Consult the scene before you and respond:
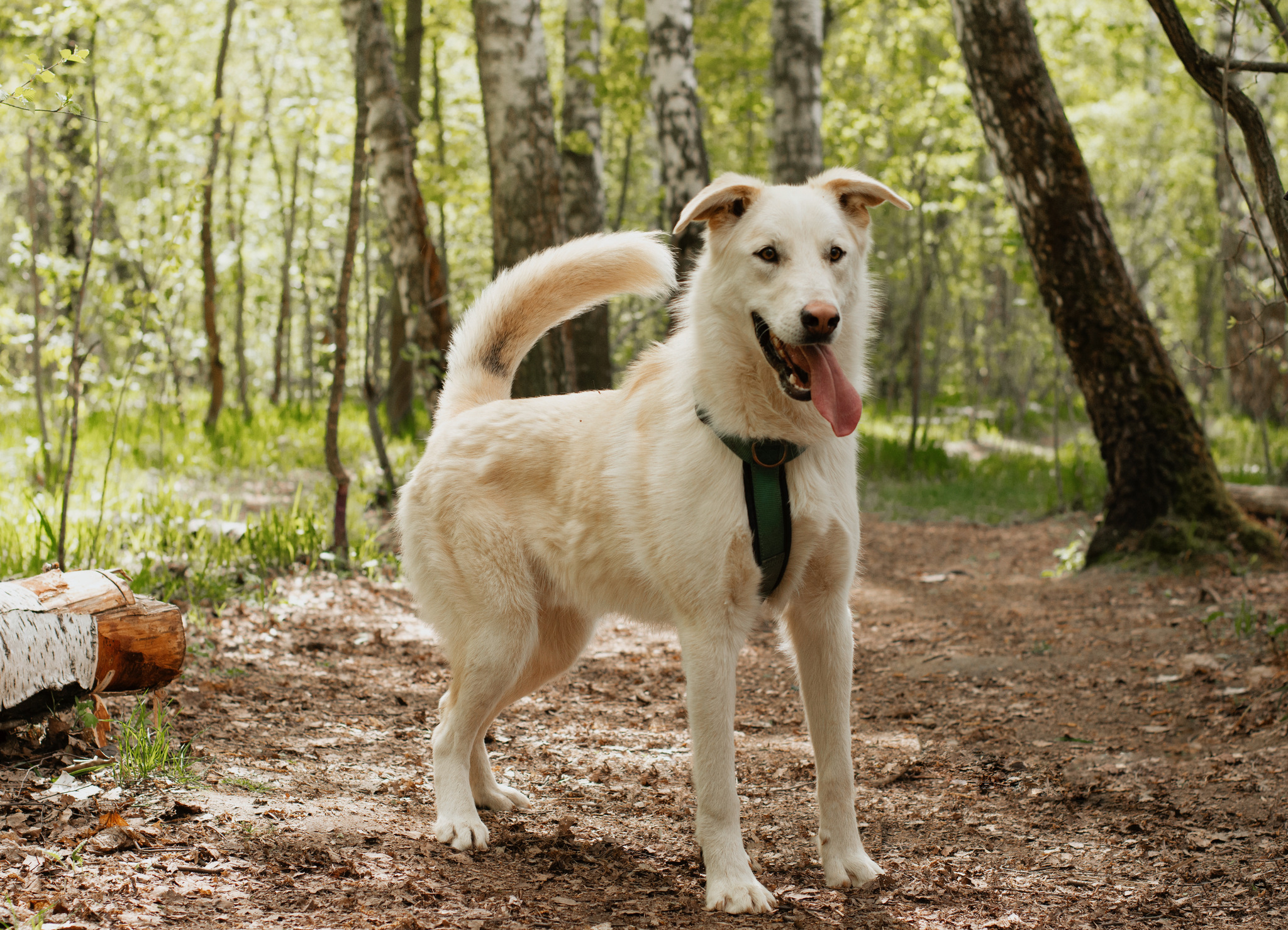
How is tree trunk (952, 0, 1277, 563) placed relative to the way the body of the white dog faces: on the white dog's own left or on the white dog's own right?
on the white dog's own left

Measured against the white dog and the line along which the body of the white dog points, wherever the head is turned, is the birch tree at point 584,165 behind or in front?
behind

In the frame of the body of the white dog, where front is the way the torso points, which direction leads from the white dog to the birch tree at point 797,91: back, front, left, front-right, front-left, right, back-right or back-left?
back-left

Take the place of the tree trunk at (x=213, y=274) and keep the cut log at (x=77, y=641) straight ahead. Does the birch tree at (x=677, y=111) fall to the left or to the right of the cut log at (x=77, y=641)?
left

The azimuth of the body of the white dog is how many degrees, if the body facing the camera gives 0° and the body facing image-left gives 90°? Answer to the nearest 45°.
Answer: approximately 315°

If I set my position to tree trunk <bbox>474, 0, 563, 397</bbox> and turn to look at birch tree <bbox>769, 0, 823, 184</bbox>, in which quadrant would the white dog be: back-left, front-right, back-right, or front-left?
back-right

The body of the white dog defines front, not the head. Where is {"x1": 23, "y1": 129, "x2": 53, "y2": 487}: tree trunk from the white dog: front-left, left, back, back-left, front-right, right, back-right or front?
back

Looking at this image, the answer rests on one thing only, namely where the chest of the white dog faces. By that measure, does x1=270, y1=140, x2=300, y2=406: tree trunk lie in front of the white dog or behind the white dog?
behind

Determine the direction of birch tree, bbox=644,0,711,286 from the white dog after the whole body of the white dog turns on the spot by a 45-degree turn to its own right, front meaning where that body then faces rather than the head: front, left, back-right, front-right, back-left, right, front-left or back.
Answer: back
